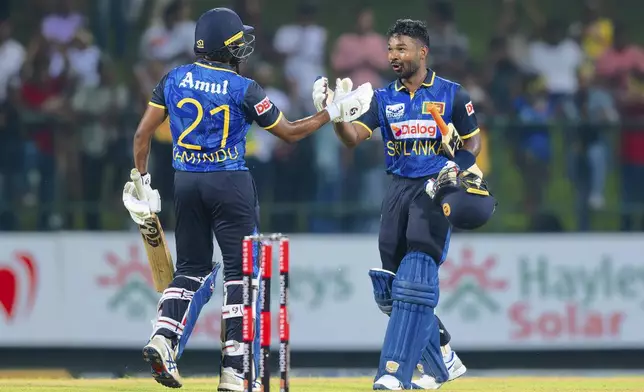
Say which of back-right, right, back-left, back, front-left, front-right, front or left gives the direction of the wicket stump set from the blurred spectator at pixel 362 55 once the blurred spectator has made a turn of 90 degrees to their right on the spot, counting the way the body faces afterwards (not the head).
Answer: left

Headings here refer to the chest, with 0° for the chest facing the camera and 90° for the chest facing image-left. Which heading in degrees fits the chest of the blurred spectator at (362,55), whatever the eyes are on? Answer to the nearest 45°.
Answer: approximately 0°

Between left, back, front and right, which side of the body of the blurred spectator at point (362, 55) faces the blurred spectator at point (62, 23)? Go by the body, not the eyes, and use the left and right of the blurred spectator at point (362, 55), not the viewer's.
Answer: right

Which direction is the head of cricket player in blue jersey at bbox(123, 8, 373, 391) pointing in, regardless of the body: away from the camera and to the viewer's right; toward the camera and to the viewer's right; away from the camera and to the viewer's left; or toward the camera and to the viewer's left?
away from the camera and to the viewer's right

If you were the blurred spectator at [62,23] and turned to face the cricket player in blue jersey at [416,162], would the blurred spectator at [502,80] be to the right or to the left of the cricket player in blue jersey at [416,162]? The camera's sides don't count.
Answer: left

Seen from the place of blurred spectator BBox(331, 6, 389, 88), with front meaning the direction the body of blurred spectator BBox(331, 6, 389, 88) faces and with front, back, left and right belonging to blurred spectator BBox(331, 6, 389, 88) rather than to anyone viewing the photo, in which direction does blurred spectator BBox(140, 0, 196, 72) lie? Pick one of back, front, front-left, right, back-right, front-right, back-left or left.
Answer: right

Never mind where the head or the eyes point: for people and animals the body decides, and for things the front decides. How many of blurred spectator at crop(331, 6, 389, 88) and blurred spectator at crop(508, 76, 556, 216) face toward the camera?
2

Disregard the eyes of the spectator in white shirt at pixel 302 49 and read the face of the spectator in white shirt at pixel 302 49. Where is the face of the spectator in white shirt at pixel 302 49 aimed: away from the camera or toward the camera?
toward the camera

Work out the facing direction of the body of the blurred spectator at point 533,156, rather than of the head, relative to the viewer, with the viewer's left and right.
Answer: facing the viewer

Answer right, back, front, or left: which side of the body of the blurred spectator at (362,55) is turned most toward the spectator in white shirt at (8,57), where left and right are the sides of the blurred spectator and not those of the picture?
right

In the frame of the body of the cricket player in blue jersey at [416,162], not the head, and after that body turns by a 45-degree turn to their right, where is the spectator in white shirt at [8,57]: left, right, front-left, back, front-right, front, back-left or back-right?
front-right

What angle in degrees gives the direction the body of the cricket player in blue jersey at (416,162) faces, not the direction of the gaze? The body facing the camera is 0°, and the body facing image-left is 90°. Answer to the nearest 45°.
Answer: approximately 45°

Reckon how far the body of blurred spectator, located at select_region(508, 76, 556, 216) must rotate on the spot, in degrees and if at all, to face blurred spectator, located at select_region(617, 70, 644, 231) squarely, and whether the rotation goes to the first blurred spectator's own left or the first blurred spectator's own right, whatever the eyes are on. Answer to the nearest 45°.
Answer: approximately 90° to the first blurred spectator's own left

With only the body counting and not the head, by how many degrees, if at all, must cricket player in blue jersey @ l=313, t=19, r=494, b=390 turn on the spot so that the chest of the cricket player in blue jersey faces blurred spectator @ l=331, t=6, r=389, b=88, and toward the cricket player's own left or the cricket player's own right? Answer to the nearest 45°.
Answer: approximately 135° to the cricket player's own right

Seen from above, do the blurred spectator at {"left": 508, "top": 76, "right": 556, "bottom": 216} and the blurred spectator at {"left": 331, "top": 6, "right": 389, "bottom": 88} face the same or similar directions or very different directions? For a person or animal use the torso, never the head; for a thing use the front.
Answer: same or similar directions
